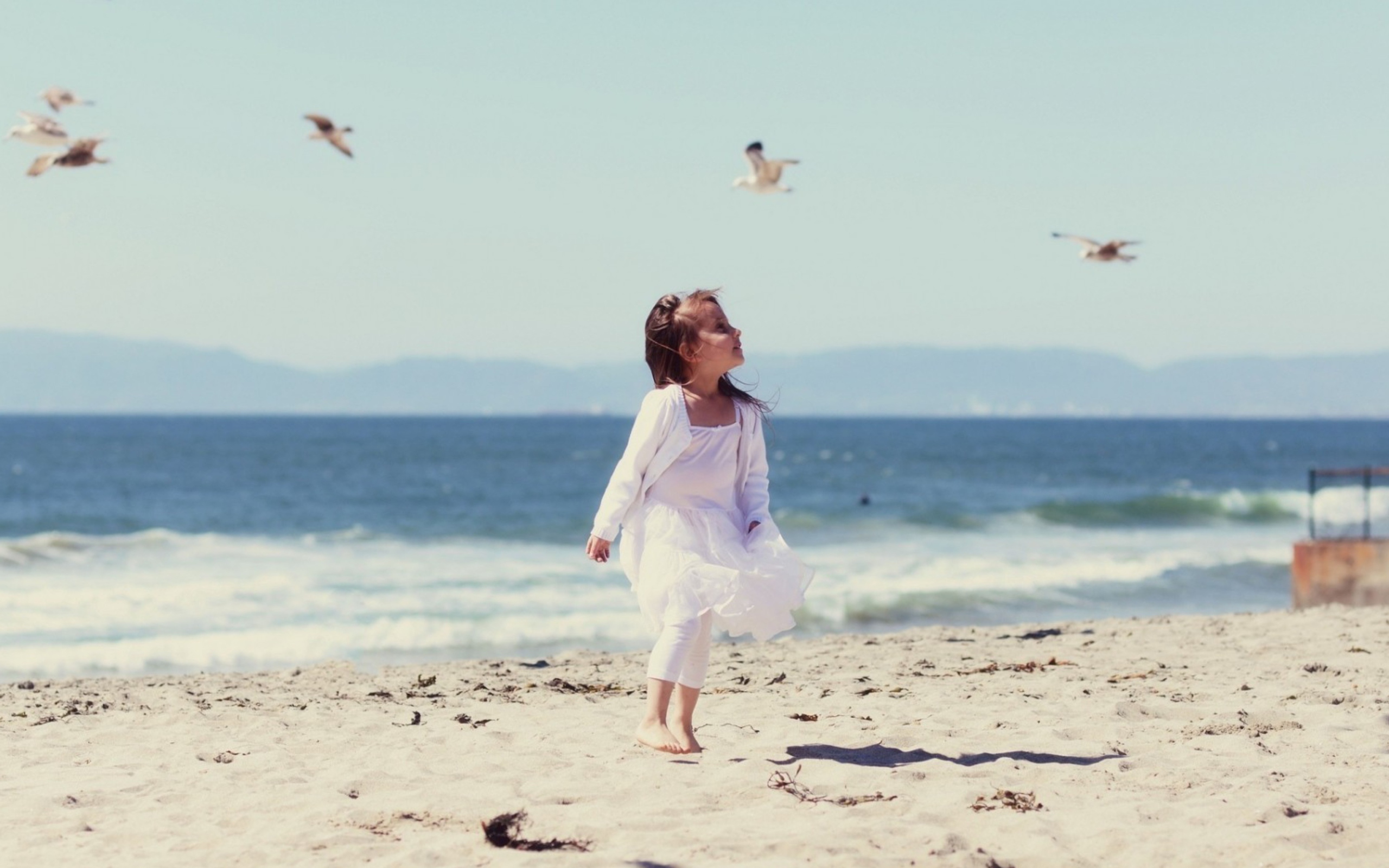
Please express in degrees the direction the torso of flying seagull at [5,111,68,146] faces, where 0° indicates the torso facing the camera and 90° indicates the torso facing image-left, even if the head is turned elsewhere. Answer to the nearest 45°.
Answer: approximately 90°

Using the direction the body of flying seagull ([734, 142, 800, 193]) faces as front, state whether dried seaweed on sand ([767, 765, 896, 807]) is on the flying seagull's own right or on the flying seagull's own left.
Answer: on the flying seagull's own left

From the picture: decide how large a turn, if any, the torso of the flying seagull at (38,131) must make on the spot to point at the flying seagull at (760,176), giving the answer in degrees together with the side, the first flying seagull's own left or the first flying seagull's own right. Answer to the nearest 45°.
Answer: approximately 180°

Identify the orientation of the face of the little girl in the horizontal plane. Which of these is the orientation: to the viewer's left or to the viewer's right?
to the viewer's right
